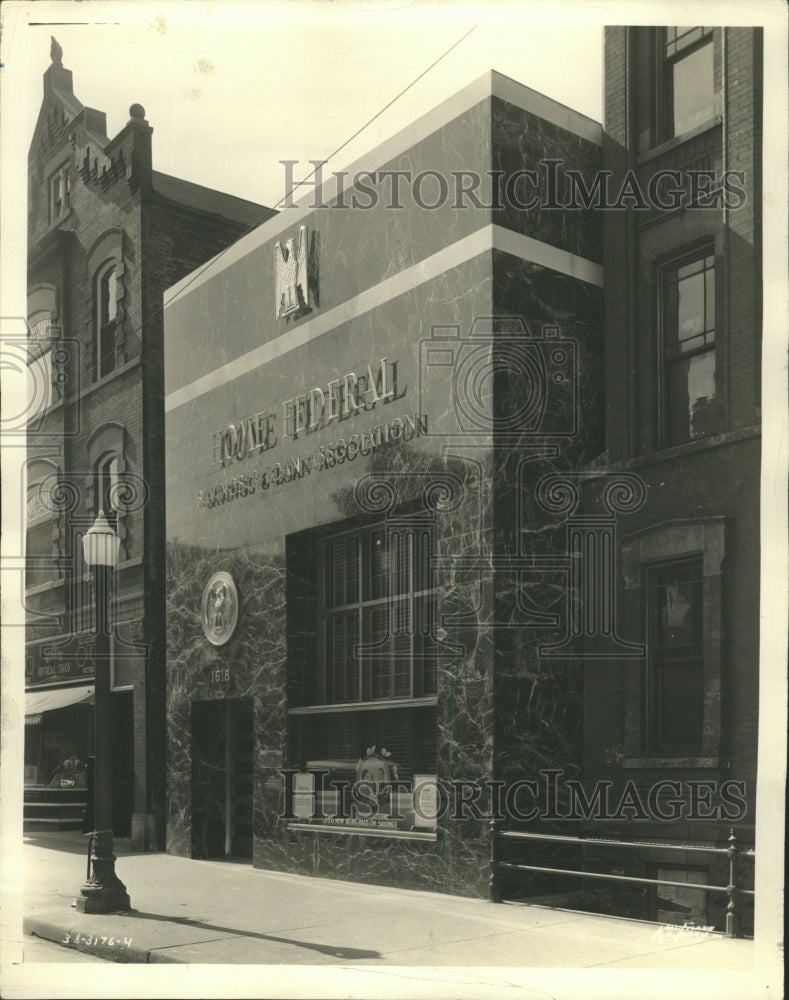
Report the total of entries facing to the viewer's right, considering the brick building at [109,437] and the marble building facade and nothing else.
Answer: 0

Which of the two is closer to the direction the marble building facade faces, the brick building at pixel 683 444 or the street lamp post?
the street lamp post

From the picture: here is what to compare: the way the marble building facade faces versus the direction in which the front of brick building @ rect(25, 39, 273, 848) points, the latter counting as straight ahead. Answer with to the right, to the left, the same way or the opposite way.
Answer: the same way

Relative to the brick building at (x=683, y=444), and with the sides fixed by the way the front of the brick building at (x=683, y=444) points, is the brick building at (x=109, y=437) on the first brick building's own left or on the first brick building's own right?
on the first brick building's own right

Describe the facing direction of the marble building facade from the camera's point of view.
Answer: facing the viewer and to the left of the viewer

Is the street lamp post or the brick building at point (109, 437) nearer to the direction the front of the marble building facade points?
the street lamp post

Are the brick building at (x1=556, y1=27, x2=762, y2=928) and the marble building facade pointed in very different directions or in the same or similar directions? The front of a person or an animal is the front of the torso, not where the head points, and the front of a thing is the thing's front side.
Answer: same or similar directions

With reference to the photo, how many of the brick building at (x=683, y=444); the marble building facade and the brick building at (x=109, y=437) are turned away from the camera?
0

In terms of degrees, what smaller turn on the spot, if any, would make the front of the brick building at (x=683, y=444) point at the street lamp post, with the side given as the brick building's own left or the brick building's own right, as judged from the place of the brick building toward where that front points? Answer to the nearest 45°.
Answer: approximately 45° to the brick building's own right

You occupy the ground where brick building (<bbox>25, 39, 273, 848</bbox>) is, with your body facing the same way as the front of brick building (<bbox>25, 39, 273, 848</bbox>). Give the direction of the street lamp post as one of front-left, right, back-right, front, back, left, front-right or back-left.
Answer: front-left

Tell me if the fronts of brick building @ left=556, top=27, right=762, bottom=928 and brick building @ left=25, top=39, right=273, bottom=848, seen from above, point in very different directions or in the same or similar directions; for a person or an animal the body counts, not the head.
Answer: same or similar directions

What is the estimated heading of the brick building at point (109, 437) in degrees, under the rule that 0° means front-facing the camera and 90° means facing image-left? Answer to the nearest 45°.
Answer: approximately 45°
